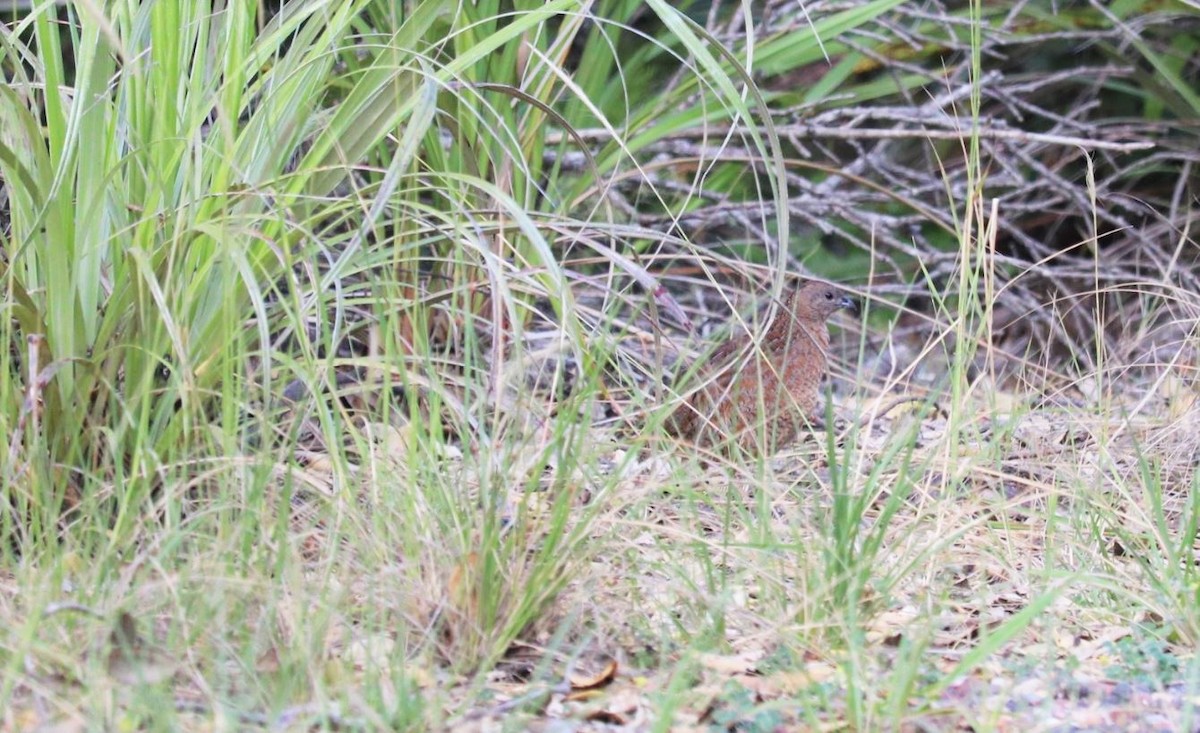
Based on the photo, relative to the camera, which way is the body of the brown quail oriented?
to the viewer's right

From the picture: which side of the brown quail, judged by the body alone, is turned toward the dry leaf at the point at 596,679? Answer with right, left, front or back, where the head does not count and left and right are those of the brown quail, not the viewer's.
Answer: right
